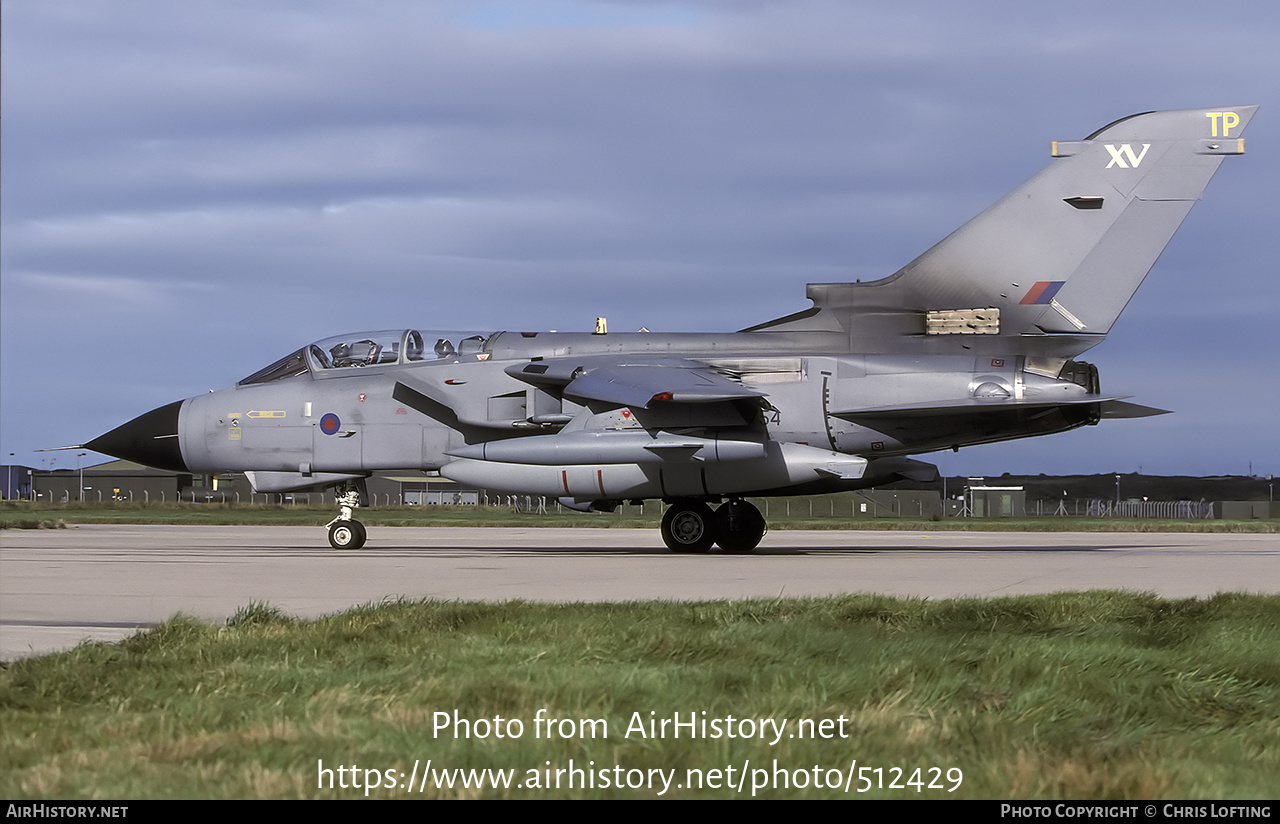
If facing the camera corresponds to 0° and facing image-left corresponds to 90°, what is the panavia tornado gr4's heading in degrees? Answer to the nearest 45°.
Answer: approximately 90°
